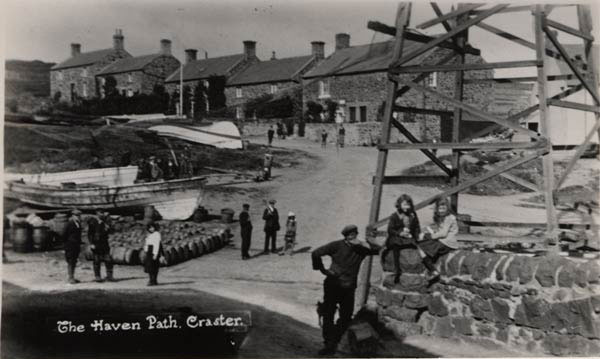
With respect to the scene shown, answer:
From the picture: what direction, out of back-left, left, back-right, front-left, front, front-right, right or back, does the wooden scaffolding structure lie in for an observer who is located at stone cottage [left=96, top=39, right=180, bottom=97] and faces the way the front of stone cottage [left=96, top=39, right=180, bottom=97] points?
left

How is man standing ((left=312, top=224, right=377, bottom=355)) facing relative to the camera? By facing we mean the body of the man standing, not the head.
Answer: toward the camera

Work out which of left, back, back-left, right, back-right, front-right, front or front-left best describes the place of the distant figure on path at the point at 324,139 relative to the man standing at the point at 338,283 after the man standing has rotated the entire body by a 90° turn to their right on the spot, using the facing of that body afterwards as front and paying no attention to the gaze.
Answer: right

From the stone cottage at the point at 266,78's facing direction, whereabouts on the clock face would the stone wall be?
The stone wall is roughly at 10 o'clock from the stone cottage.

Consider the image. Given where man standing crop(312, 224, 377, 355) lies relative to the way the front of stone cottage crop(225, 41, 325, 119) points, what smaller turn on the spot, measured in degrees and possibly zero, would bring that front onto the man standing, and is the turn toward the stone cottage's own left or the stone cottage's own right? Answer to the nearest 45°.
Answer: approximately 45° to the stone cottage's own left

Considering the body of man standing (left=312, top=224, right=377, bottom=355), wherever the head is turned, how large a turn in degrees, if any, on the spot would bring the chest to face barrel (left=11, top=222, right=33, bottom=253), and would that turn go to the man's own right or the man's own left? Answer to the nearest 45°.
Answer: approximately 90° to the man's own right

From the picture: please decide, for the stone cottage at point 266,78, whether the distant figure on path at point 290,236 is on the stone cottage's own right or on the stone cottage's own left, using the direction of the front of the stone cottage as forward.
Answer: on the stone cottage's own left
